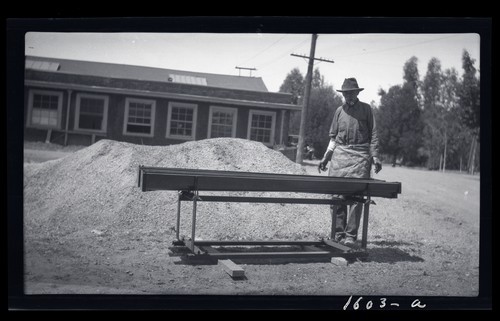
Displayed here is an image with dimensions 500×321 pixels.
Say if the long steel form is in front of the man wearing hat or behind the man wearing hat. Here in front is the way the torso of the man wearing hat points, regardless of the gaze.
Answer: in front

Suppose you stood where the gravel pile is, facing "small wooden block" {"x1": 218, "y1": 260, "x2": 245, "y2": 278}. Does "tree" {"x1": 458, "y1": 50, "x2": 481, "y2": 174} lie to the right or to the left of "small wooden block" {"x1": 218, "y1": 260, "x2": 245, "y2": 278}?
left

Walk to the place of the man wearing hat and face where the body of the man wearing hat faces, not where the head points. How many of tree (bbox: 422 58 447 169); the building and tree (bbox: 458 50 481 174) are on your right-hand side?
1

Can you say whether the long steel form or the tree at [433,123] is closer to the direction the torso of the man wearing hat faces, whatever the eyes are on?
the long steel form

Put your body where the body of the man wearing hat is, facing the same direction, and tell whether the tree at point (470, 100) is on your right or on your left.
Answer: on your left

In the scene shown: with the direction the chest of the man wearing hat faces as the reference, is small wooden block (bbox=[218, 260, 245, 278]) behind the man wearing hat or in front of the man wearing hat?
in front

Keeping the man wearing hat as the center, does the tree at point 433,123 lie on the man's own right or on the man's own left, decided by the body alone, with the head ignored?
on the man's own left

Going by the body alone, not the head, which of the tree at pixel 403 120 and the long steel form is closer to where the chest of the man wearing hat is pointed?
the long steel form

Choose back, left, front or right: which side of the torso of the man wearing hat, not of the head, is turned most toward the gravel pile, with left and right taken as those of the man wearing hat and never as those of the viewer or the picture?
right

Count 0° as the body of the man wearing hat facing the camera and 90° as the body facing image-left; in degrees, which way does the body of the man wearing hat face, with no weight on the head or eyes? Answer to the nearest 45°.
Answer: approximately 0°
